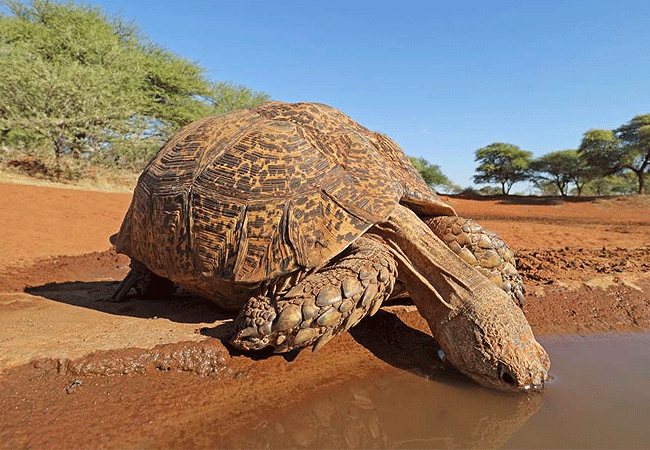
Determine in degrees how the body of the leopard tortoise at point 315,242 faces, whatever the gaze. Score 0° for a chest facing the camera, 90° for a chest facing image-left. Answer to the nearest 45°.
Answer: approximately 315°

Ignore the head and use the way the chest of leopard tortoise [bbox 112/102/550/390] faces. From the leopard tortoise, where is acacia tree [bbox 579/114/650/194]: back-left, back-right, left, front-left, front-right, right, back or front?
left

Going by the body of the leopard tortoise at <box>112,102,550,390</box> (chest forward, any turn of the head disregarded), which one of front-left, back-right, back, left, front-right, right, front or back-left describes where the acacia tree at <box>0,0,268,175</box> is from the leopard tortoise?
back

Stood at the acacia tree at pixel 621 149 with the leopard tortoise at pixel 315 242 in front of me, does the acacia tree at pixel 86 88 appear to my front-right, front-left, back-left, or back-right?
front-right

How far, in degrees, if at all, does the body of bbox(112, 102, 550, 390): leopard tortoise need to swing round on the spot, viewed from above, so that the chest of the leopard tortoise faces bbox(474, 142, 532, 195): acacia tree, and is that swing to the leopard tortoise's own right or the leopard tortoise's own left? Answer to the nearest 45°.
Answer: approximately 90° to the leopard tortoise's own left

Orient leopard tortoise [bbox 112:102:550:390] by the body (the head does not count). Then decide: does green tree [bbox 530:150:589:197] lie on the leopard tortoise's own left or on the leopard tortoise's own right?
on the leopard tortoise's own left
